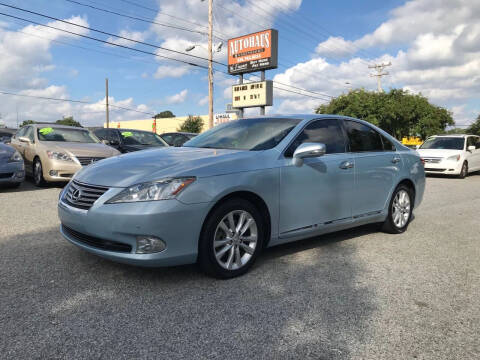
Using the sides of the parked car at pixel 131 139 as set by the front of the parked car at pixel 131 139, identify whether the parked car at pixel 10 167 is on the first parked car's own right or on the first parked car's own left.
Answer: on the first parked car's own right

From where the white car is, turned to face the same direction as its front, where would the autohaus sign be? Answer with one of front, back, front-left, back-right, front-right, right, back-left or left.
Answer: right

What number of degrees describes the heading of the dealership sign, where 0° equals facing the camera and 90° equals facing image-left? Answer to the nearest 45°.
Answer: approximately 45°

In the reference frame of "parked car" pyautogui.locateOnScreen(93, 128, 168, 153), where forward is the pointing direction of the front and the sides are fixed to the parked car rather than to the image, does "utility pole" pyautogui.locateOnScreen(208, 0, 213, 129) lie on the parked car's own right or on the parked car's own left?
on the parked car's own left

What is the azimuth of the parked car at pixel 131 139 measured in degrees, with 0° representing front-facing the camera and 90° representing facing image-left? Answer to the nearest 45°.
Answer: approximately 315°

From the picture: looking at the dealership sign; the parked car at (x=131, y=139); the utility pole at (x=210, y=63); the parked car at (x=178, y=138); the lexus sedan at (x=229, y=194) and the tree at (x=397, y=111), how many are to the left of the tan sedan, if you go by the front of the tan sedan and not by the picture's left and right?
5

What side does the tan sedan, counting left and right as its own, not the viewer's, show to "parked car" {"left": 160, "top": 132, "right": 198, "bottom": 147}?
left

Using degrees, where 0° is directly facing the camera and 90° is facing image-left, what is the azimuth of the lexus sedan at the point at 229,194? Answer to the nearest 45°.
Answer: approximately 45°
